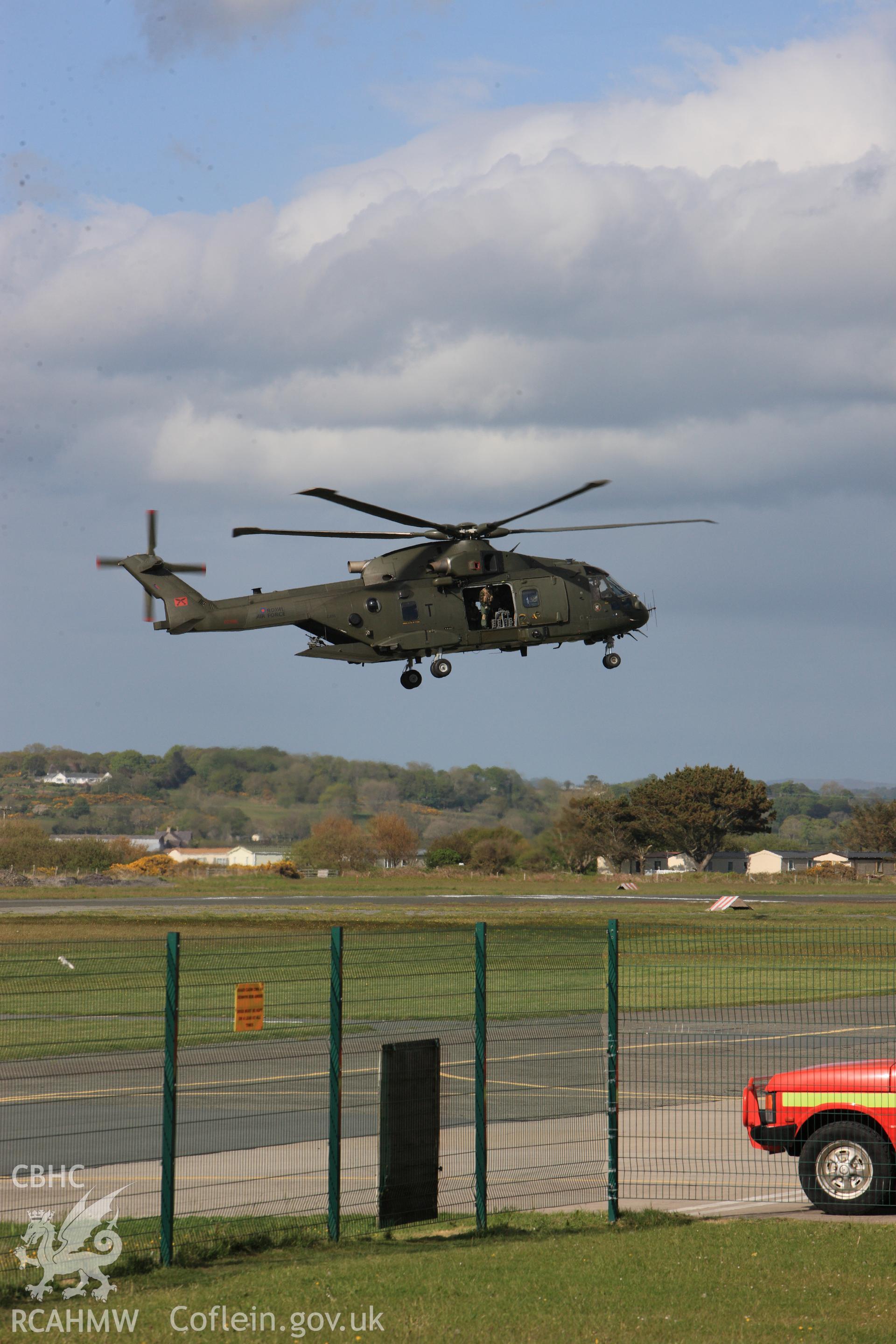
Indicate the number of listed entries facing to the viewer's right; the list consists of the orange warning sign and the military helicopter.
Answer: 1

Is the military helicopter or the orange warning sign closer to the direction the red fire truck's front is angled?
the orange warning sign

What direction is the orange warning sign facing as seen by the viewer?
toward the camera

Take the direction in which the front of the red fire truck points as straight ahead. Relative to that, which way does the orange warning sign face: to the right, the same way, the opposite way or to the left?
to the left

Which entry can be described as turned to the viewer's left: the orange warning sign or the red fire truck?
the red fire truck

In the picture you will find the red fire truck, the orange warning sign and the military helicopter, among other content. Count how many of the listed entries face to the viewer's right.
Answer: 1

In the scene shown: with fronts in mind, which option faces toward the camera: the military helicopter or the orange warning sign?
the orange warning sign

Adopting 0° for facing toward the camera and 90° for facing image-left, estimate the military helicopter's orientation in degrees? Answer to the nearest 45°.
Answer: approximately 270°

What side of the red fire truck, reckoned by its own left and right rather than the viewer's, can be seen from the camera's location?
left

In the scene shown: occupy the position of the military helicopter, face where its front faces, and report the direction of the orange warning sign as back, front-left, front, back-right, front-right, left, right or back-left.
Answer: right

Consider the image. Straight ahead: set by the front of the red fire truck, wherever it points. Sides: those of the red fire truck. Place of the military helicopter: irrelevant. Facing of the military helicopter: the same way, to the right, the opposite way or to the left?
the opposite way

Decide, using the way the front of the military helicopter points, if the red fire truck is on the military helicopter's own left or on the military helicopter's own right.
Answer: on the military helicopter's own right
